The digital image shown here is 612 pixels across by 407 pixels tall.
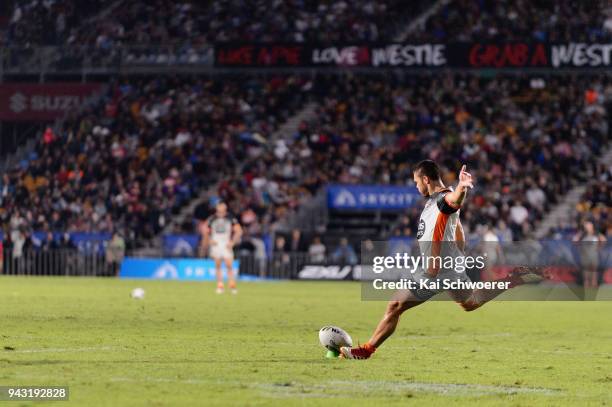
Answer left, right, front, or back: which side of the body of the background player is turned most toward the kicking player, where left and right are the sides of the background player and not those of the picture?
front

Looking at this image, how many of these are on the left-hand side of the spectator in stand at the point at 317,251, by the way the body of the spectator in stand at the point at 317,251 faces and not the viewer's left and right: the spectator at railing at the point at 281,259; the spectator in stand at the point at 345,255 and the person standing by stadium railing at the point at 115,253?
1

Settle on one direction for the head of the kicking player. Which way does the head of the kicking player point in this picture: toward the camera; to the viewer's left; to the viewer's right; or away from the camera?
to the viewer's left

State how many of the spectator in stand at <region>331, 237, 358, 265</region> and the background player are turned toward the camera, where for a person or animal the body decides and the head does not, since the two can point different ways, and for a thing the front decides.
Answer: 2

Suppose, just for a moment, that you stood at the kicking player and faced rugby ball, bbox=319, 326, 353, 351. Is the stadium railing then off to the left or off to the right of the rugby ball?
right

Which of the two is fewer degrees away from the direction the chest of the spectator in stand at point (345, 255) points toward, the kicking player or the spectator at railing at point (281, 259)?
the kicking player

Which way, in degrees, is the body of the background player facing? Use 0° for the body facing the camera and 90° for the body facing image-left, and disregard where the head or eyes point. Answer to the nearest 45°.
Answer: approximately 0°
